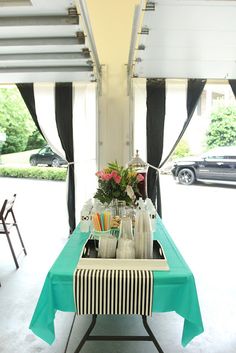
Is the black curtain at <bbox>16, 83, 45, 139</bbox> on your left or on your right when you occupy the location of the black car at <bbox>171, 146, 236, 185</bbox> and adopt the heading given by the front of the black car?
on your left

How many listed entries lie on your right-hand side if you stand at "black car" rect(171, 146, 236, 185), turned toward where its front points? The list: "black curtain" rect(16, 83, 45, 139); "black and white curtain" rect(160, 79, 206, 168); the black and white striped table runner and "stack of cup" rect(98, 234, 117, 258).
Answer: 0

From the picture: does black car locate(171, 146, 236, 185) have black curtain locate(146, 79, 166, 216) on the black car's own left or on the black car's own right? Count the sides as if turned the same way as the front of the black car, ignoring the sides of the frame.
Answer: on the black car's own left

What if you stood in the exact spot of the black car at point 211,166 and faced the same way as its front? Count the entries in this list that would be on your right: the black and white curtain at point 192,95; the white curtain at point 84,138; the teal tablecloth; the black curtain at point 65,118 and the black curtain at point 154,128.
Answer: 0

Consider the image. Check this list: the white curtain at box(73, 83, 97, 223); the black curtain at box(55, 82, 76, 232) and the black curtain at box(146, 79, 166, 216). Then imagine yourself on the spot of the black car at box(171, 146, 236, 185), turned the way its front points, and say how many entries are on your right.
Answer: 0

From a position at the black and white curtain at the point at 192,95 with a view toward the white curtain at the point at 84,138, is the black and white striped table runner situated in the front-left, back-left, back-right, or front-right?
front-left

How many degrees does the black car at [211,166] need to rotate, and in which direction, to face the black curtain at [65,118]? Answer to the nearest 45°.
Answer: approximately 45° to its left

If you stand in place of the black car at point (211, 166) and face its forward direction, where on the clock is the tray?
The tray is roughly at 9 o'clock from the black car.

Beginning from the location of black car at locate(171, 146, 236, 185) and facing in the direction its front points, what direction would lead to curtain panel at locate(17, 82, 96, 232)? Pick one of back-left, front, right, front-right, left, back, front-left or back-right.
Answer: front-left

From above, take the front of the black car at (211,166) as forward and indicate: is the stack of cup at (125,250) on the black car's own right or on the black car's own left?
on the black car's own left

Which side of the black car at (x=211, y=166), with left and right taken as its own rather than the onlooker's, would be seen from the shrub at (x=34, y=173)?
front

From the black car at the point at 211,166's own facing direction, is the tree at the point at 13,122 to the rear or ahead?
ahead

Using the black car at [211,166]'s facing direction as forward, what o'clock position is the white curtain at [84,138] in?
The white curtain is roughly at 10 o'clock from the black car.

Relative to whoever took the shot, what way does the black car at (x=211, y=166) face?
facing to the left of the viewer

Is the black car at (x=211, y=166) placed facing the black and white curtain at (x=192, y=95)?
no

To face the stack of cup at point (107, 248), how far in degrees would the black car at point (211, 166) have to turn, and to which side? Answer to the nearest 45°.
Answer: approximately 90° to its left

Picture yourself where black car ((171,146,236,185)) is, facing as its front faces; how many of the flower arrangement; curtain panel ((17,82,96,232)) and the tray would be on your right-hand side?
0
